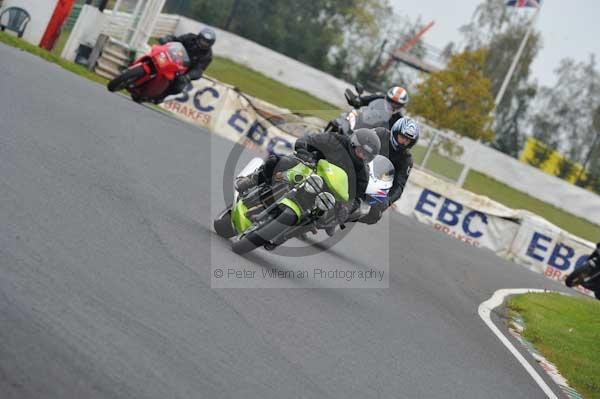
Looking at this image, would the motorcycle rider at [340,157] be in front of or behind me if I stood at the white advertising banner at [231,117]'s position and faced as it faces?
in front

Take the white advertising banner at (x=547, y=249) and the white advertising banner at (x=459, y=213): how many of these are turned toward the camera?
2

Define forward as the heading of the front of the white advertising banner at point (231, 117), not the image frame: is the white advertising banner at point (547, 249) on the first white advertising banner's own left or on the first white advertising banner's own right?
on the first white advertising banner's own left

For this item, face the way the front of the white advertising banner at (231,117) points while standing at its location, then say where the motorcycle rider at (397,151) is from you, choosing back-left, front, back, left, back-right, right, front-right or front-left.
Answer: front

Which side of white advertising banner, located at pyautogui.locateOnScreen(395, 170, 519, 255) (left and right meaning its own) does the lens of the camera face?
front

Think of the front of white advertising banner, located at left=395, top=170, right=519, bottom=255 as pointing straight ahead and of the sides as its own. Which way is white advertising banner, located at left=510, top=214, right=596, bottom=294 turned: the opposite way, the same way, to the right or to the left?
the same way

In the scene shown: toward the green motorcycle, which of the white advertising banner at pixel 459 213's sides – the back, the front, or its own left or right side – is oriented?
front

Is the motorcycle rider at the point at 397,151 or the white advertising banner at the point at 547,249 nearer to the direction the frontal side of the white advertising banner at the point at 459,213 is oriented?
the motorcycle rider

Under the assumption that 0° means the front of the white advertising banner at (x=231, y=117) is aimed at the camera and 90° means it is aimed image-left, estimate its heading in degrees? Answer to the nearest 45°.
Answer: approximately 0°

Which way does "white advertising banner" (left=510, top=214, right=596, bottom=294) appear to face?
toward the camera

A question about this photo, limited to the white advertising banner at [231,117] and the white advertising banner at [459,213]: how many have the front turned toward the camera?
2

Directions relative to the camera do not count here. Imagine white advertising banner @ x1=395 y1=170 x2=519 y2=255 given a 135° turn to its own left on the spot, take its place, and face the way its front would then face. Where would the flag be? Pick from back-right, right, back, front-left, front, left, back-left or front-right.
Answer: front-left

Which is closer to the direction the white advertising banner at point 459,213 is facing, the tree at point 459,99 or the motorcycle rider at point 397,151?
the motorcycle rider

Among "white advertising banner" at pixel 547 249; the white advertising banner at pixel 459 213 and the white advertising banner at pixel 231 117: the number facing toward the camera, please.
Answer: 3
